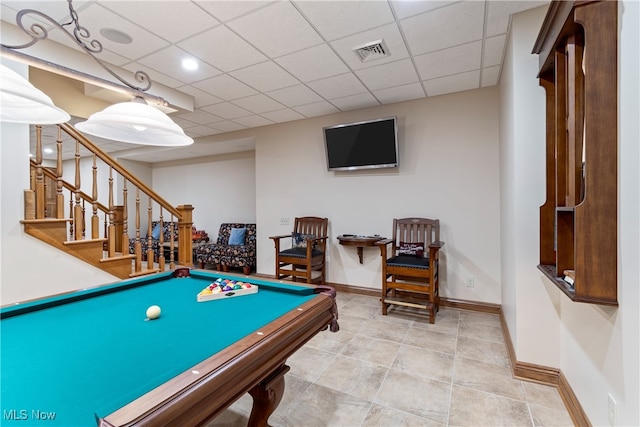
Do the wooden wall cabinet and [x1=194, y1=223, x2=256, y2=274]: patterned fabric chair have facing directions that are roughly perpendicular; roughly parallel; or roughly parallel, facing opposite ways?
roughly perpendicular

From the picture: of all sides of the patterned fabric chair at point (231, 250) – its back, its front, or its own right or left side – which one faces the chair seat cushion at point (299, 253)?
left

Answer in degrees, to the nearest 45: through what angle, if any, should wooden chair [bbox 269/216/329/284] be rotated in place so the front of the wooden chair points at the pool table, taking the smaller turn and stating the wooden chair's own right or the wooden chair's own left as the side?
approximately 45° to the wooden chair's own left

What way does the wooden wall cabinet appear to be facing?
to the viewer's left

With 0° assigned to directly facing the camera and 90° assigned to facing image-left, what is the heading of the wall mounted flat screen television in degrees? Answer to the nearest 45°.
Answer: approximately 45°

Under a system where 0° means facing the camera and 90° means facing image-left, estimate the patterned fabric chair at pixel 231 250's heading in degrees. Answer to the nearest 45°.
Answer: approximately 45°
